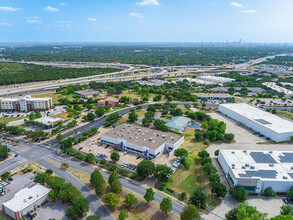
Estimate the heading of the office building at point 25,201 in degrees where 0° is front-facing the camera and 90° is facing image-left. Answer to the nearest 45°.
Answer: approximately 315°

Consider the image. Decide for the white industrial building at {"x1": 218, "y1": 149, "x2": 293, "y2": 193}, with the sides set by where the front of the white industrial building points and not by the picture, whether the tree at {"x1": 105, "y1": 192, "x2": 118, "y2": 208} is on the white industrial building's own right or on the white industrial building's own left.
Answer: on the white industrial building's own right

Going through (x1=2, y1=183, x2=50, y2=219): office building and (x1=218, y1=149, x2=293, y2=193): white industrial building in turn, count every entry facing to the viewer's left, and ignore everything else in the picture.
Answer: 0

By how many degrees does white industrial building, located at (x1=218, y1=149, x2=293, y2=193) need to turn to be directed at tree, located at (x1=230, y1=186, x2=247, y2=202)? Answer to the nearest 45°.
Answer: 0° — it already faces it
